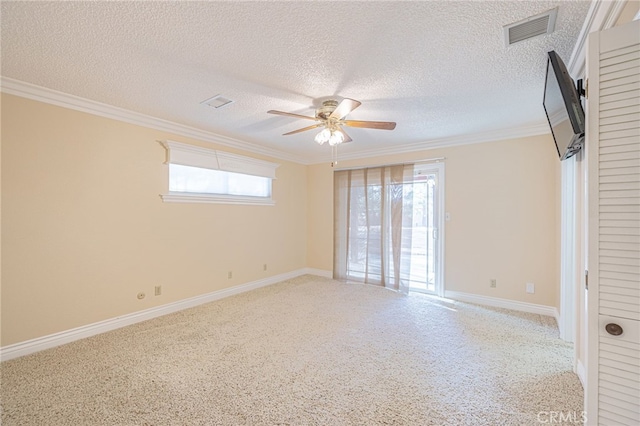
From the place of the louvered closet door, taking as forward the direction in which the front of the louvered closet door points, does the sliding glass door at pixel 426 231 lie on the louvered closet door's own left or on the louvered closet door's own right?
on the louvered closet door's own right

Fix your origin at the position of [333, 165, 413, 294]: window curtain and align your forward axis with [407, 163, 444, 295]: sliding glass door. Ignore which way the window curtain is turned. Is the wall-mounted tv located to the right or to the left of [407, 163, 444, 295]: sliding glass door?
right

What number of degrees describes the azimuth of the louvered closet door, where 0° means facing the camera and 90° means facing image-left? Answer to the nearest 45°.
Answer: approximately 45°

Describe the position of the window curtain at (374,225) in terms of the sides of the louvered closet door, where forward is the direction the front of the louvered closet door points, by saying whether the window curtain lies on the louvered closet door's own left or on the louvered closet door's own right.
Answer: on the louvered closet door's own right
